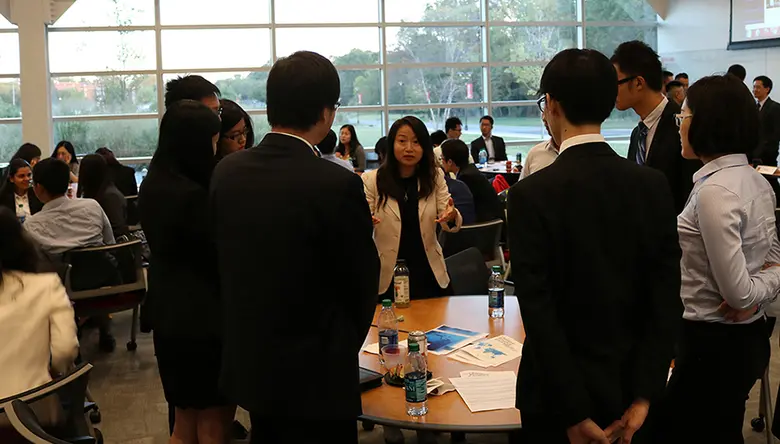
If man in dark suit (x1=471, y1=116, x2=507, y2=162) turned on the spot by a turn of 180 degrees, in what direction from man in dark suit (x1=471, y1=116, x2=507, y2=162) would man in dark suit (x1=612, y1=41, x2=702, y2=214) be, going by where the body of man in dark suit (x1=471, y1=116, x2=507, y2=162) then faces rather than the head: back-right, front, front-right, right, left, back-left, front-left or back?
back

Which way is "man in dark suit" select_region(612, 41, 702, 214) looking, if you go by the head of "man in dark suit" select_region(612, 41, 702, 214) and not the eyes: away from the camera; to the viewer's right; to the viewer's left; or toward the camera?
to the viewer's left

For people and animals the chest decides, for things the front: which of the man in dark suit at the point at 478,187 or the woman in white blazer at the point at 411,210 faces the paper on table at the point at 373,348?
the woman in white blazer

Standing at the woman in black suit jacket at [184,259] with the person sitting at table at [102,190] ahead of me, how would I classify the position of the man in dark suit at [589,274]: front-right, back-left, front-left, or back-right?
back-right

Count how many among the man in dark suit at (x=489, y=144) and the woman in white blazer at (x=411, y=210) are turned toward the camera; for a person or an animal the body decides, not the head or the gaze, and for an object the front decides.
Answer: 2

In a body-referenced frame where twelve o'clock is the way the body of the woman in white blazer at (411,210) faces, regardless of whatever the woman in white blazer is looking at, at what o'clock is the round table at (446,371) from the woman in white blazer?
The round table is roughly at 12 o'clock from the woman in white blazer.

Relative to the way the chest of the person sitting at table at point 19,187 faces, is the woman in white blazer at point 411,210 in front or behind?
in front

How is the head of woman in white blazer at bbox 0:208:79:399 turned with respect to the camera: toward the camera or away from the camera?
away from the camera

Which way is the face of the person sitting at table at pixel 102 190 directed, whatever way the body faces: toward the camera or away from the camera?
away from the camera

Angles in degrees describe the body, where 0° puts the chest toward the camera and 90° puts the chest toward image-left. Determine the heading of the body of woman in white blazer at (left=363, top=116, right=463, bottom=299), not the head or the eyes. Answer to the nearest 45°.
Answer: approximately 0°
